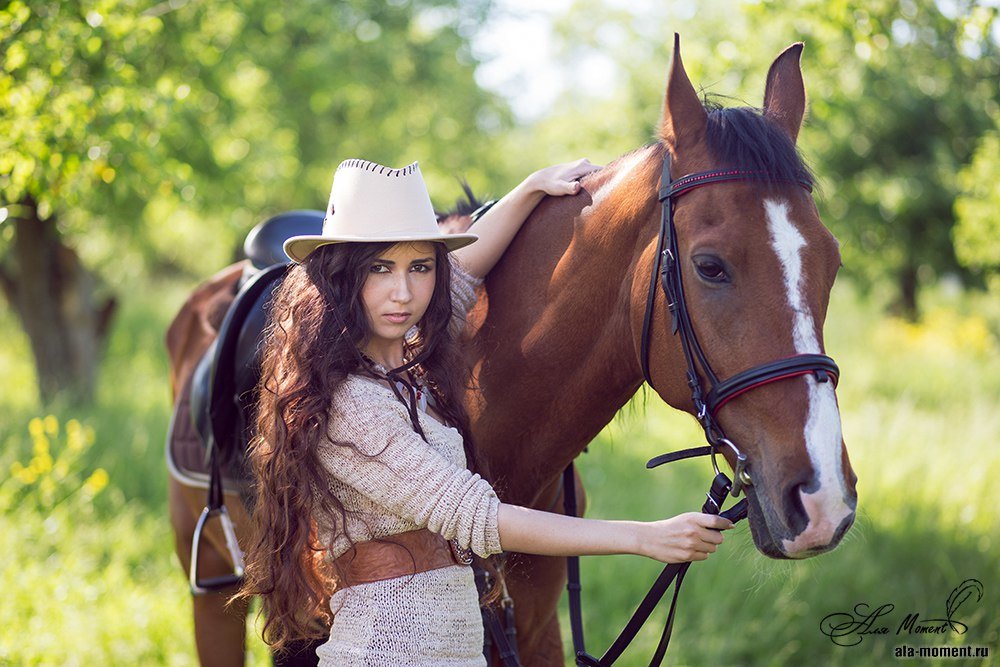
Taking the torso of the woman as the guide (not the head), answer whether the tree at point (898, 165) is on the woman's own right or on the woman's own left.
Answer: on the woman's own left

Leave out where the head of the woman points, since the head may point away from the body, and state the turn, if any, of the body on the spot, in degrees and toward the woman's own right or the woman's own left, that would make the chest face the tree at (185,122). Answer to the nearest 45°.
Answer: approximately 135° to the woman's own left
